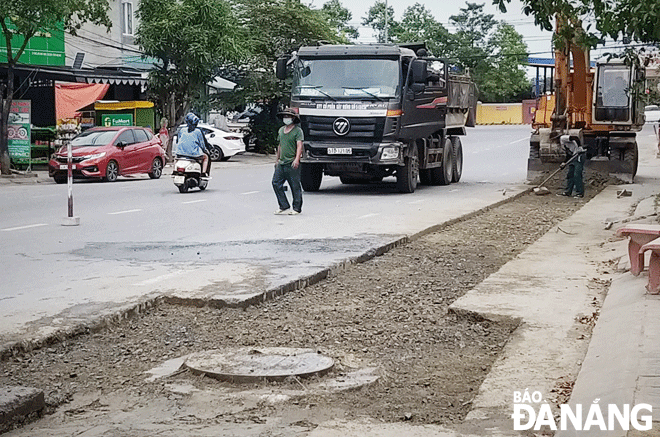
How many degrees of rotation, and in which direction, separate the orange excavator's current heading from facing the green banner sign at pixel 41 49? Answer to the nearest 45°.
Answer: approximately 90° to its right

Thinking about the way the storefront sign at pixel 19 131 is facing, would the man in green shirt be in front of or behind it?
in front

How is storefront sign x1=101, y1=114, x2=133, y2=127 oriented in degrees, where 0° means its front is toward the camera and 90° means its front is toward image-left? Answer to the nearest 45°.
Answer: approximately 0°

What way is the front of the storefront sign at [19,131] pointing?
toward the camera

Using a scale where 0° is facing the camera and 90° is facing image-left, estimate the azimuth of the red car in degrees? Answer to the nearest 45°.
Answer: approximately 45°

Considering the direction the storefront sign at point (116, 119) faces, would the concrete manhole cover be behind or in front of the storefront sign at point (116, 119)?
in front

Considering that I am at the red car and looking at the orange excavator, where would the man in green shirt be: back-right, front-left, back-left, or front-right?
front-right

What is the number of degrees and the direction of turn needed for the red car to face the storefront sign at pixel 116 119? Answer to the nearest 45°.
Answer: approximately 135° to its right

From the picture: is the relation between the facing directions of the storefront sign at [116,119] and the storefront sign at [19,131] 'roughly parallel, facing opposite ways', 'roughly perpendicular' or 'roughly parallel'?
roughly parallel

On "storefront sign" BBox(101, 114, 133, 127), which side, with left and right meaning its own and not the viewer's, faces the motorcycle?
front

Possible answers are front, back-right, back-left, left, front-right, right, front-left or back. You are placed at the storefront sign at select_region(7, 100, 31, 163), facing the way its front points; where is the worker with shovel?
front-left

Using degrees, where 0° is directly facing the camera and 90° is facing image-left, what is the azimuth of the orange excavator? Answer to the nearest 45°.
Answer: approximately 0°

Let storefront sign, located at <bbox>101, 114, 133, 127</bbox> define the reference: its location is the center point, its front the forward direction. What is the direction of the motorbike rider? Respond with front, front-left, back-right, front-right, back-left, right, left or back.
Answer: front

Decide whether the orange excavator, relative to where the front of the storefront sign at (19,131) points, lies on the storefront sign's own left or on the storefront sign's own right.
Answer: on the storefront sign's own left

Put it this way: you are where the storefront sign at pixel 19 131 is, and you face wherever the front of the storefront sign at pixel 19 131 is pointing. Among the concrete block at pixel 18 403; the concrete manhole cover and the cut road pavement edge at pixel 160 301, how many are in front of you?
3

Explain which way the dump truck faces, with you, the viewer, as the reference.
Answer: facing the viewer and to the left of the viewer
